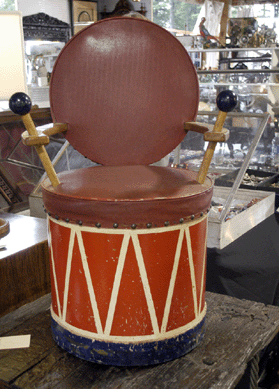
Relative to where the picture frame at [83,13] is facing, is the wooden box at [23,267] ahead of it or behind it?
ahead

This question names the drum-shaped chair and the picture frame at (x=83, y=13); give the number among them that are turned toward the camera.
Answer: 2

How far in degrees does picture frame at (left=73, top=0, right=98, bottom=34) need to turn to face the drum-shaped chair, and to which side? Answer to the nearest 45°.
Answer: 0° — it already faces it

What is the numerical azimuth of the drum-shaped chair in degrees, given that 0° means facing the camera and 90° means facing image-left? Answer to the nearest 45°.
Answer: approximately 0°

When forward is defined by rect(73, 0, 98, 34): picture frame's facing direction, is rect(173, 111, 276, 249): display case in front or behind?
in front

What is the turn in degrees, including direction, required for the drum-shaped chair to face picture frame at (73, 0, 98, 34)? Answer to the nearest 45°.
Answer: approximately 180°

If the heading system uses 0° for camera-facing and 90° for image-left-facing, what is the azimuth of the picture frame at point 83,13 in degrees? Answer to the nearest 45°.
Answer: approximately 0°

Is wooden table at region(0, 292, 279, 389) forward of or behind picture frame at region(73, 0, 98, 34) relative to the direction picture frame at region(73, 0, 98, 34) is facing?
forward
